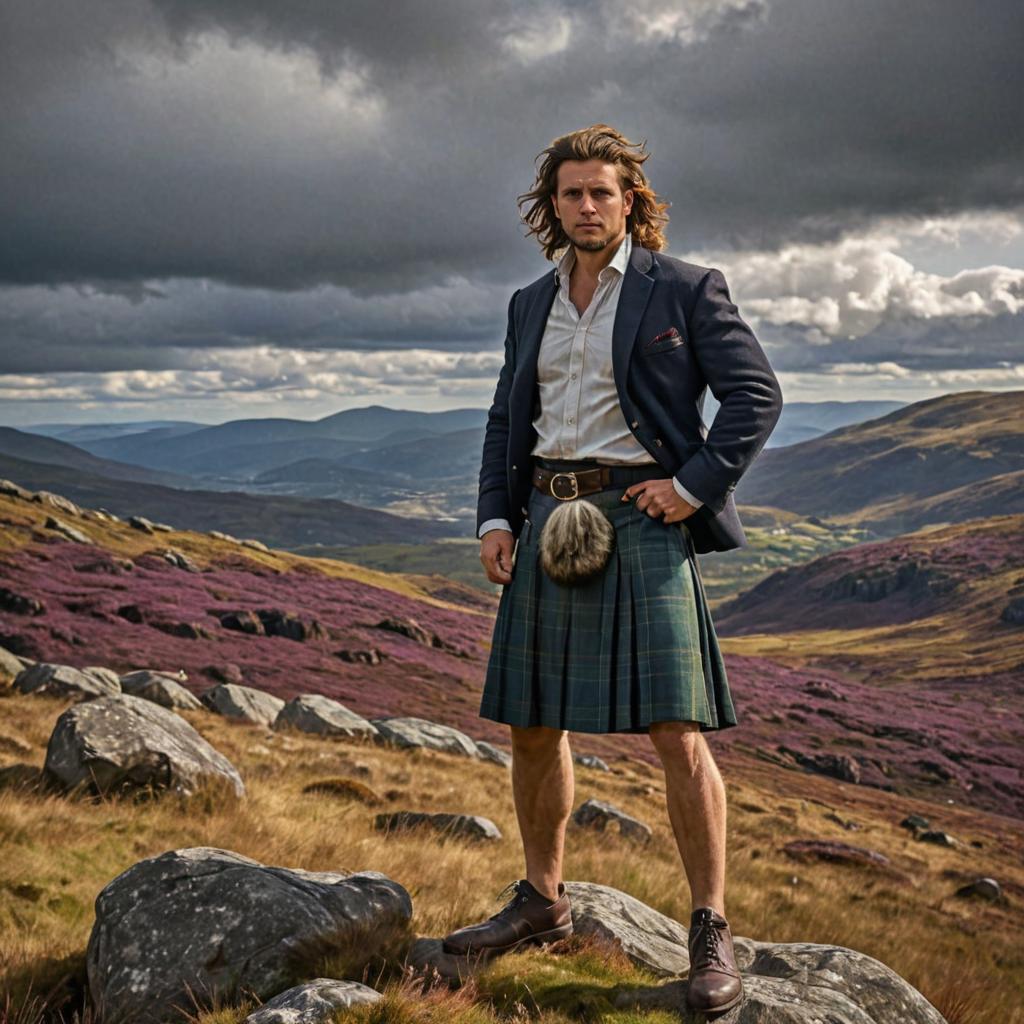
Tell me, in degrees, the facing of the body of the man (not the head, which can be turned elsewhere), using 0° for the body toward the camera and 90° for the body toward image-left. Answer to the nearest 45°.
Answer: approximately 45°

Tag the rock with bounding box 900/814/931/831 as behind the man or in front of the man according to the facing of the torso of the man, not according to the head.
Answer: behind

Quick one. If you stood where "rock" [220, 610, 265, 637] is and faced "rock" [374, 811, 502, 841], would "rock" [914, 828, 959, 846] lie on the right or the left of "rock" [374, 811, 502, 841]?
left

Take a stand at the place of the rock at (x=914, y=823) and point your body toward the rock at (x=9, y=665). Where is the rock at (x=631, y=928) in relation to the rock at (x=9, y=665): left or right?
left

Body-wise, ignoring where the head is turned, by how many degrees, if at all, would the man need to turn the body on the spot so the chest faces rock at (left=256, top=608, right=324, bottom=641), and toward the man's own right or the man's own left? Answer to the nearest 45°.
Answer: approximately 135° to the man's own right

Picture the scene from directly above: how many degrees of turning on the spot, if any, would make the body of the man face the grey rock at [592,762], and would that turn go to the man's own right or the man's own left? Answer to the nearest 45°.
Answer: approximately 135° to the man's own right

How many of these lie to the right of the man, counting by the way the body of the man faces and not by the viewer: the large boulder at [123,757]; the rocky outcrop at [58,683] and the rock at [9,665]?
3

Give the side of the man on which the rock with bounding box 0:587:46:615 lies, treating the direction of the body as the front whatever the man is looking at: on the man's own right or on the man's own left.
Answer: on the man's own right

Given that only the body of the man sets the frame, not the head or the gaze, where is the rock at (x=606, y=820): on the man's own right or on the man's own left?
on the man's own right

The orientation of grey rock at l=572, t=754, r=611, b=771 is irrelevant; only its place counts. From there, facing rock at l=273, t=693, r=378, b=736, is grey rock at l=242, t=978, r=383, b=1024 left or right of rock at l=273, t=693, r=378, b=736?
left

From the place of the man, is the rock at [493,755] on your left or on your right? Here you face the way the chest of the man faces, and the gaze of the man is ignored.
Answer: on your right
